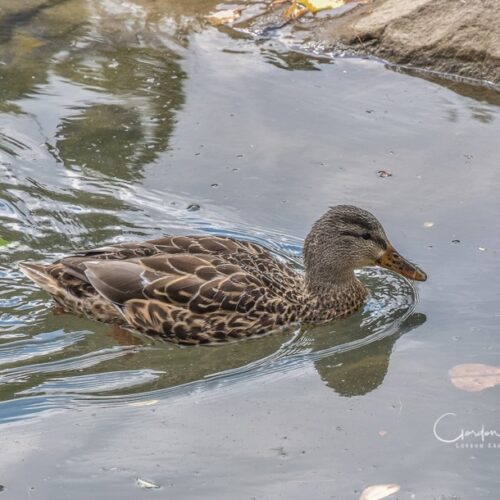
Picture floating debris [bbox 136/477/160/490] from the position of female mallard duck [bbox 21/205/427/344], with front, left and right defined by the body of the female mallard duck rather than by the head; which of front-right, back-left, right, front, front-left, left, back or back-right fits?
right

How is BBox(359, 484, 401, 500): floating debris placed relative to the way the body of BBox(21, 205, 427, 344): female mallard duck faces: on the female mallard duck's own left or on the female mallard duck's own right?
on the female mallard duck's own right

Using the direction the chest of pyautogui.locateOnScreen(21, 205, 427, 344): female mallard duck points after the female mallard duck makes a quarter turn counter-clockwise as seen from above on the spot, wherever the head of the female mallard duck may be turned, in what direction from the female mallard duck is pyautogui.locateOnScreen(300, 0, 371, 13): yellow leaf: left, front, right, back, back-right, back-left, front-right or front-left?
front

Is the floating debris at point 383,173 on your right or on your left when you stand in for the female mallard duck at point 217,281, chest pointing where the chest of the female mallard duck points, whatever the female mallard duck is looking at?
on your left

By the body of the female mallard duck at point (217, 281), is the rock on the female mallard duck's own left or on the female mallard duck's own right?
on the female mallard duck's own left

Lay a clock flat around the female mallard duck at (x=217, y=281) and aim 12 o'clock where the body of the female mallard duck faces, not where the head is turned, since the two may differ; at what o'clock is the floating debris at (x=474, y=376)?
The floating debris is roughly at 1 o'clock from the female mallard duck.

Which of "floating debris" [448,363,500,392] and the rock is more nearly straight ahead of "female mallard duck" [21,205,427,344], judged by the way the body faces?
the floating debris

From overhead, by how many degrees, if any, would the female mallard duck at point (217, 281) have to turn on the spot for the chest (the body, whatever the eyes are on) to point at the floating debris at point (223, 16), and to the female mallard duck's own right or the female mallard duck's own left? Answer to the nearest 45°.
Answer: approximately 90° to the female mallard duck's own left

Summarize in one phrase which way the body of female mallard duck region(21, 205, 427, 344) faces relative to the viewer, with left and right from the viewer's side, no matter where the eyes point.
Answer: facing to the right of the viewer
